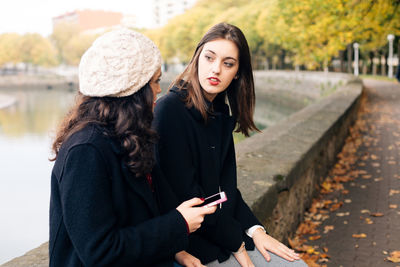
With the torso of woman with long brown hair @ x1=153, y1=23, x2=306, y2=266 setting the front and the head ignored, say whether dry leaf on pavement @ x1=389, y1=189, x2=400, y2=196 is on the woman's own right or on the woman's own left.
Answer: on the woman's own left

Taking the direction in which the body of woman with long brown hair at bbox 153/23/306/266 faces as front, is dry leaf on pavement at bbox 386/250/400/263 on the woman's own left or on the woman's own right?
on the woman's own left

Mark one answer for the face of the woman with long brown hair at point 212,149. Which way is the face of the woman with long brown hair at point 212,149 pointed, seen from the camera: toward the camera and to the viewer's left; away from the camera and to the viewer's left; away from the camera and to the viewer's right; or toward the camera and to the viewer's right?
toward the camera and to the viewer's left

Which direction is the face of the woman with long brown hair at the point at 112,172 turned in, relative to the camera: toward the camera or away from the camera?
away from the camera

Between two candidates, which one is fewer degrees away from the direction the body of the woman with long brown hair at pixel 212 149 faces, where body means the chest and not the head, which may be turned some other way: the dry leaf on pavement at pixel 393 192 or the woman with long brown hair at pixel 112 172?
the woman with long brown hair

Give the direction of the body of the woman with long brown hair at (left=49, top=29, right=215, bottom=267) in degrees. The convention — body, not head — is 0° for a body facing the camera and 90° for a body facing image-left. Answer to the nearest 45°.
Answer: approximately 270°
